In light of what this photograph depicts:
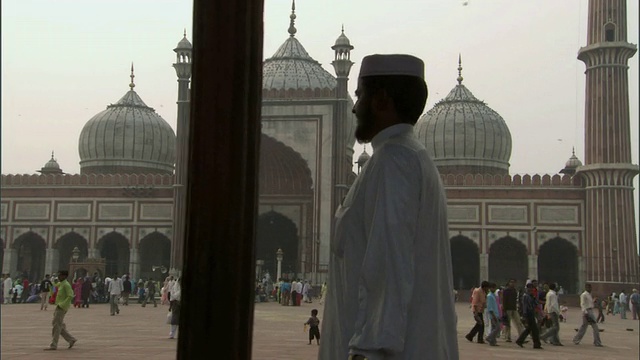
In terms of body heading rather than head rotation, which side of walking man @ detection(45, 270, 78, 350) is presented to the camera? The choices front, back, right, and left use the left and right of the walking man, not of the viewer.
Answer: left

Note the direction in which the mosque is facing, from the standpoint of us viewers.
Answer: facing the viewer

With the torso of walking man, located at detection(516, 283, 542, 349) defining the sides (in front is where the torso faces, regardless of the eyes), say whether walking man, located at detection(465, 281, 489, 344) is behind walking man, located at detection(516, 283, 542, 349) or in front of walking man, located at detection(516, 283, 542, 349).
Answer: behind
